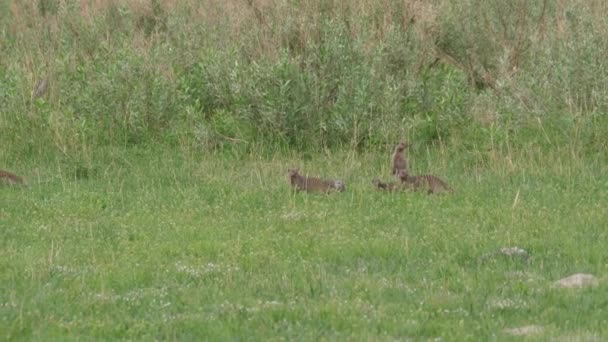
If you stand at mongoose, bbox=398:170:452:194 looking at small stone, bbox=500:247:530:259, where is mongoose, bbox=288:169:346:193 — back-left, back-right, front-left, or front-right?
back-right

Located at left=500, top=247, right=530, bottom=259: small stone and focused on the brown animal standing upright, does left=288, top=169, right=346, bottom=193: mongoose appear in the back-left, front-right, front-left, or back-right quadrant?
front-left

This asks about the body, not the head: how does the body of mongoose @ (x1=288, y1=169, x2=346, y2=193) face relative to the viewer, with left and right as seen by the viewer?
facing to the left of the viewer

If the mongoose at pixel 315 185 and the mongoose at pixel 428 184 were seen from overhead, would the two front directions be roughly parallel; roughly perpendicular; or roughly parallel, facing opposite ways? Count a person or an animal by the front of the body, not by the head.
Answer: roughly parallel

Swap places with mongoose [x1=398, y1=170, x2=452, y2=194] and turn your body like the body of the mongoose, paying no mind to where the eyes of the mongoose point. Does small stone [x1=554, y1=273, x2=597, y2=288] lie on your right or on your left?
on your left

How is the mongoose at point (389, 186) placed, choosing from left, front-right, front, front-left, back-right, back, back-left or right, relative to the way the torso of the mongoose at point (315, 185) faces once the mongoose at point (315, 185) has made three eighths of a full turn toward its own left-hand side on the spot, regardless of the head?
front-left

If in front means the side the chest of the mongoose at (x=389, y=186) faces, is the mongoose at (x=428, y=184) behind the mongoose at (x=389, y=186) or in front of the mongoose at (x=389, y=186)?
behind

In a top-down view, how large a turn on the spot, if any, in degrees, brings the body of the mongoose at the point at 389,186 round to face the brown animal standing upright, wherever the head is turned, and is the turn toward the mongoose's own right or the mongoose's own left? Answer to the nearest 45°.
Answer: approximately 90° to the mongoose's own right

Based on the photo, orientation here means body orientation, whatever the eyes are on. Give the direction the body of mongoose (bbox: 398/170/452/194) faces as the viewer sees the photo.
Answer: to the viewer's left

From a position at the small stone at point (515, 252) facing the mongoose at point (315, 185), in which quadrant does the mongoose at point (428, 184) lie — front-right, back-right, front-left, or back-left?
front-right

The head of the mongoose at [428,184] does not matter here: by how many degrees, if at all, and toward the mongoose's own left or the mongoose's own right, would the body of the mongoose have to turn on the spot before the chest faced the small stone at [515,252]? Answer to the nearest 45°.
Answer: approximately 90° to the mongoose's own left

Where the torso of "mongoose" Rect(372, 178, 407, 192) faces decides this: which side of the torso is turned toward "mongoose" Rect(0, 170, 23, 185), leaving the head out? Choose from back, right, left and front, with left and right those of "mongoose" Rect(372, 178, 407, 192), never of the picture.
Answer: front

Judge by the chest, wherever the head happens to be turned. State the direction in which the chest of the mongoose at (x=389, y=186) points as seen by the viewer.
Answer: to the viewer's left

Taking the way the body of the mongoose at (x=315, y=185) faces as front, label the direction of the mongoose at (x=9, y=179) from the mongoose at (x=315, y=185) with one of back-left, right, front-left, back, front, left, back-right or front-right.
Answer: front
